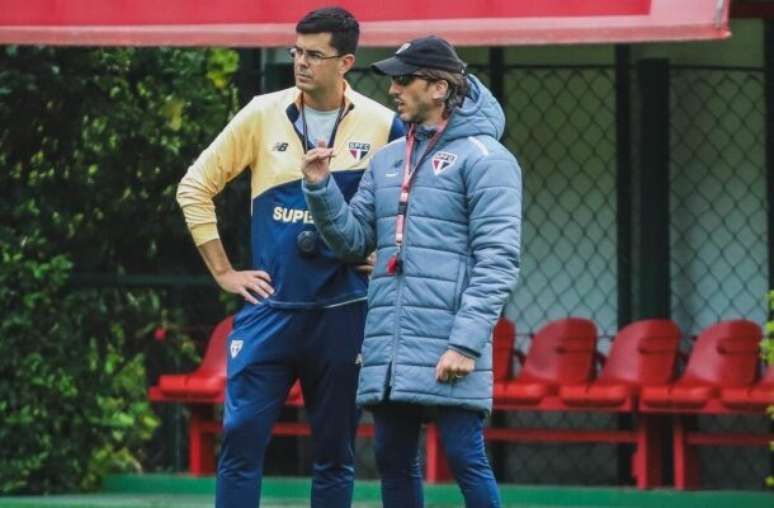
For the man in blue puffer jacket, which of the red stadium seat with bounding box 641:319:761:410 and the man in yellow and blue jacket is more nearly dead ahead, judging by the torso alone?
the man in yellow and blue jacket

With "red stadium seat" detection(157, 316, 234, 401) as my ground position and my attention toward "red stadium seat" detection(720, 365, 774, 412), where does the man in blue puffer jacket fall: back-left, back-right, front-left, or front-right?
front-right

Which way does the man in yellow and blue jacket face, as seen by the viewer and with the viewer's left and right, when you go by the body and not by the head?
facing the viewer

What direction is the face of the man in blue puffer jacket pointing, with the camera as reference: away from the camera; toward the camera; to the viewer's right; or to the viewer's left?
to the viewer's left

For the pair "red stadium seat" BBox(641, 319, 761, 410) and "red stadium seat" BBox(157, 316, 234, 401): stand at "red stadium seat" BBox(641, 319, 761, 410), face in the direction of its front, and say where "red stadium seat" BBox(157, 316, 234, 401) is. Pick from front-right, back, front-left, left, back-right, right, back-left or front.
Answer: front-right

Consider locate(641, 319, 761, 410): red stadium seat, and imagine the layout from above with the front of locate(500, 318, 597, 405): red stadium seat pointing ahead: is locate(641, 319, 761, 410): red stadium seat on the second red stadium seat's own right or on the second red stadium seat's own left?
on the second red stadium seat's own left

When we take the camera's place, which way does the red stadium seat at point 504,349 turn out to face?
facing the viewer and to the left of the viewer

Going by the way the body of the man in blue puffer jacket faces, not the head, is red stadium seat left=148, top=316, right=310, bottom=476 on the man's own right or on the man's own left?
on the man's own right

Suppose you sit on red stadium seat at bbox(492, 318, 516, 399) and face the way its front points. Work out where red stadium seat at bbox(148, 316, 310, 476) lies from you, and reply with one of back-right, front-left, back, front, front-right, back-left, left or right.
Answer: front-right

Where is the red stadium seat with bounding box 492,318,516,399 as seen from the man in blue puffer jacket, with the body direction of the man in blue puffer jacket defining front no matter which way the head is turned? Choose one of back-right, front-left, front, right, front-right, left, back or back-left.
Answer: back-right

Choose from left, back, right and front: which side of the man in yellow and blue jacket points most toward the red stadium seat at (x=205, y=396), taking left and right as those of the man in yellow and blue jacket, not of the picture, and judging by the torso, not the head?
back

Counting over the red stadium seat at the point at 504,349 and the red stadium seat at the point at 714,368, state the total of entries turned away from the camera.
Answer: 0

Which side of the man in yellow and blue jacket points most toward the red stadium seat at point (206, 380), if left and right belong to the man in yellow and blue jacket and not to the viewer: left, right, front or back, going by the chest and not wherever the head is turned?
back
